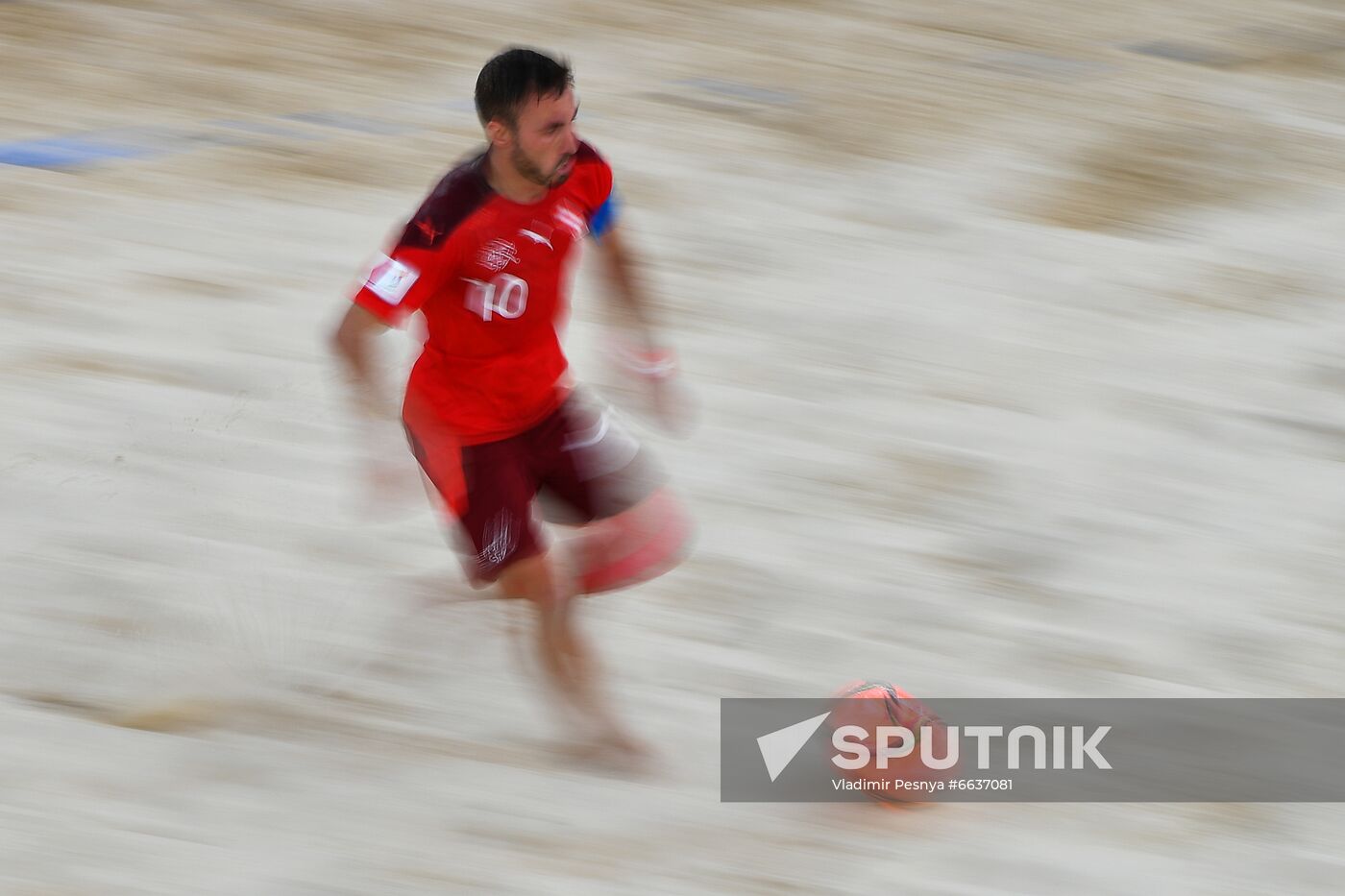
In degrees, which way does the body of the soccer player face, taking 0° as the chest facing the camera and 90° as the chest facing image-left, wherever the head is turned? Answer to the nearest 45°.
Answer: approximately 315°
